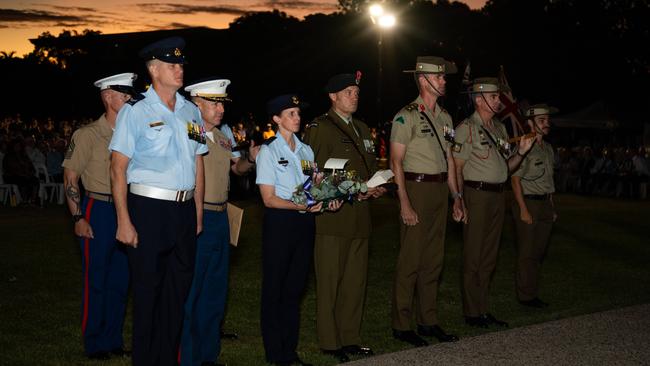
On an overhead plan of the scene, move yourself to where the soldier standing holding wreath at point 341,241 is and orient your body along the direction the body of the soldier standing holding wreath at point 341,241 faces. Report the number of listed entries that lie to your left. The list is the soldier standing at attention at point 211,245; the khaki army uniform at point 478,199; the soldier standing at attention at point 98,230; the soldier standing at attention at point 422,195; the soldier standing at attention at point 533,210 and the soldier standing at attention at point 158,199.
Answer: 3

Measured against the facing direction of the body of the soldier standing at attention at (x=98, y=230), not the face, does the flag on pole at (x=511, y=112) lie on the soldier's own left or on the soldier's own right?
on the soldier's own left

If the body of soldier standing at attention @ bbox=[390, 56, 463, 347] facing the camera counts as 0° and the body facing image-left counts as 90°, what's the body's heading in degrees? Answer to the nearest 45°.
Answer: approximately 315°

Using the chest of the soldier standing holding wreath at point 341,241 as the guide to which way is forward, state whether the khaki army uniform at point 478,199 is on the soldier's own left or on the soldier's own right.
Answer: on the soldier's own left

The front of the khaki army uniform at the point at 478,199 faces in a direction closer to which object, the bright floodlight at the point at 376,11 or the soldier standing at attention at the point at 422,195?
the soldier standing at attention

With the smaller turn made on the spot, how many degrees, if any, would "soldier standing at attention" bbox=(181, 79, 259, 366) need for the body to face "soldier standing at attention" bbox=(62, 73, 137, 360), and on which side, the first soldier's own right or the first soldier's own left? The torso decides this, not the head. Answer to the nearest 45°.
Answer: approximately 135° to the first soldier's own right

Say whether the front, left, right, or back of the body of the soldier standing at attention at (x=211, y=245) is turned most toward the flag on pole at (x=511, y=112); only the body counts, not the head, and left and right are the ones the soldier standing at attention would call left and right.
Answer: left

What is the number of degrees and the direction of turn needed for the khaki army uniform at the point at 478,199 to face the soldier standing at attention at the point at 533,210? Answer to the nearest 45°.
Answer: approximately 90° to its left

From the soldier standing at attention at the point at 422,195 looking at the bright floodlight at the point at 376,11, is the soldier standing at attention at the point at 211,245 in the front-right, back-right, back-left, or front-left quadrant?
back-left

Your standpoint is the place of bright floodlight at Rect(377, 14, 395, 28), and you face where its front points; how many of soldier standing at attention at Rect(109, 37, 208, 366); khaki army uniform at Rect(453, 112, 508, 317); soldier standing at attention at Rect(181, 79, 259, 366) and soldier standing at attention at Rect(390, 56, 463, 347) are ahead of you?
4

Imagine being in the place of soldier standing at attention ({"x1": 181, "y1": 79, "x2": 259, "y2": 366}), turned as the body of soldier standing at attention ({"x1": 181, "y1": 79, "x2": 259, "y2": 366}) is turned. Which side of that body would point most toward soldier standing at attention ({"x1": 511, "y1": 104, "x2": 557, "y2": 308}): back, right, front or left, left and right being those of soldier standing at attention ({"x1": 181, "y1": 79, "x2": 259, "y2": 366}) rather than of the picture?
left
